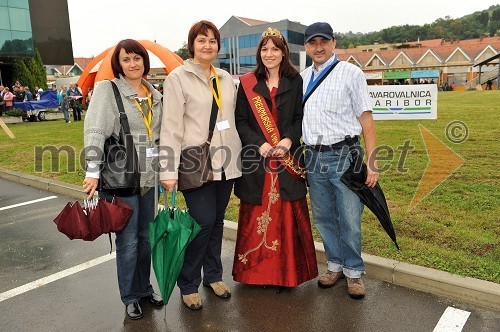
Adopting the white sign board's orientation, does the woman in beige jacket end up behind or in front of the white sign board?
in front

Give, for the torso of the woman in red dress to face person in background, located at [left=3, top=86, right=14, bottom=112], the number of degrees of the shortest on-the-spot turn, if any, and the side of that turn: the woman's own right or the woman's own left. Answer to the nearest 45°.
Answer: approximately 135° to the woman's own right

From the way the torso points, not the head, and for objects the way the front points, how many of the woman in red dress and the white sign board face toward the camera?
2

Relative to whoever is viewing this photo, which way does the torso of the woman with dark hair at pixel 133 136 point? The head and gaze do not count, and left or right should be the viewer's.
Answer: facing the viewer and to the right of the viewer

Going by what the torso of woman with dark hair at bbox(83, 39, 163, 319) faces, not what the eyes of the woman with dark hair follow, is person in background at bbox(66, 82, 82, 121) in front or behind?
behind

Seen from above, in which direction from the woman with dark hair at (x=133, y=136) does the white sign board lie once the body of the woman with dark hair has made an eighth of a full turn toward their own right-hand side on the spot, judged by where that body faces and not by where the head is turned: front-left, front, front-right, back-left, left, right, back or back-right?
back-left

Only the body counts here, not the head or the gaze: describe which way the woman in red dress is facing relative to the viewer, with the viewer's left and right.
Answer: facing the viewer

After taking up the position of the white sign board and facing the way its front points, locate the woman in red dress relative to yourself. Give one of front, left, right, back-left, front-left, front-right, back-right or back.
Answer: front

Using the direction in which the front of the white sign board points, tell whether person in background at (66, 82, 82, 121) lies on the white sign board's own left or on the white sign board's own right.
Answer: on the white sign board's own right

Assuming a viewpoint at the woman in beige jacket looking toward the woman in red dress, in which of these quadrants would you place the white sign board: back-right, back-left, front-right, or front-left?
front-left

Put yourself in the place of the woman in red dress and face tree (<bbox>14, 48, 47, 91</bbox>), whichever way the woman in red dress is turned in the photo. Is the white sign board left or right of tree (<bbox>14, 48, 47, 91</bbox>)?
right

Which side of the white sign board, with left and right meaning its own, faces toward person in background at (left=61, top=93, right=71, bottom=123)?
right

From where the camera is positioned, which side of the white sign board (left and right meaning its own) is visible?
front
